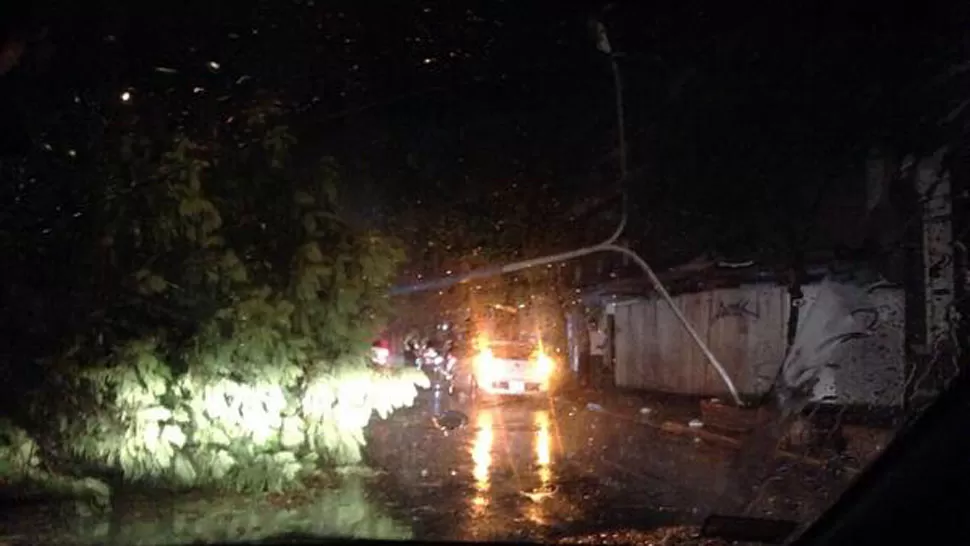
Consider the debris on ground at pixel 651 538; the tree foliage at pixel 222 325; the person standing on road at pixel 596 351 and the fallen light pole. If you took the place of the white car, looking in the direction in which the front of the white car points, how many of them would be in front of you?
3

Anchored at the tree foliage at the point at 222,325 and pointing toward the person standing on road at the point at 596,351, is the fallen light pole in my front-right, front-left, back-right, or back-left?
front-right

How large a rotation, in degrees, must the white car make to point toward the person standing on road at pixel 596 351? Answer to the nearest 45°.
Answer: approximately 135° to its left

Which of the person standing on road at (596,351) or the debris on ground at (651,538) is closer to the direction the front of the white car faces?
the debris on ground

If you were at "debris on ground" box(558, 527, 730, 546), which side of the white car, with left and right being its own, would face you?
front

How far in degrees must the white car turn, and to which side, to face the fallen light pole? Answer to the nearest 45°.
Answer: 0° — it already faces it

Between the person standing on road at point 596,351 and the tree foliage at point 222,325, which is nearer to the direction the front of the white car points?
the tree foliage

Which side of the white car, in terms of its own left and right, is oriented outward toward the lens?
front

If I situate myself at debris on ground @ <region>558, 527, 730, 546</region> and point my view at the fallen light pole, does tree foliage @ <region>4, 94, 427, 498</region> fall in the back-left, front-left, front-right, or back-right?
front-left

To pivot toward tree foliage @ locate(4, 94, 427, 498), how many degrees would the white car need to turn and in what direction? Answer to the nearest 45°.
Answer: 0° — it already faces it
